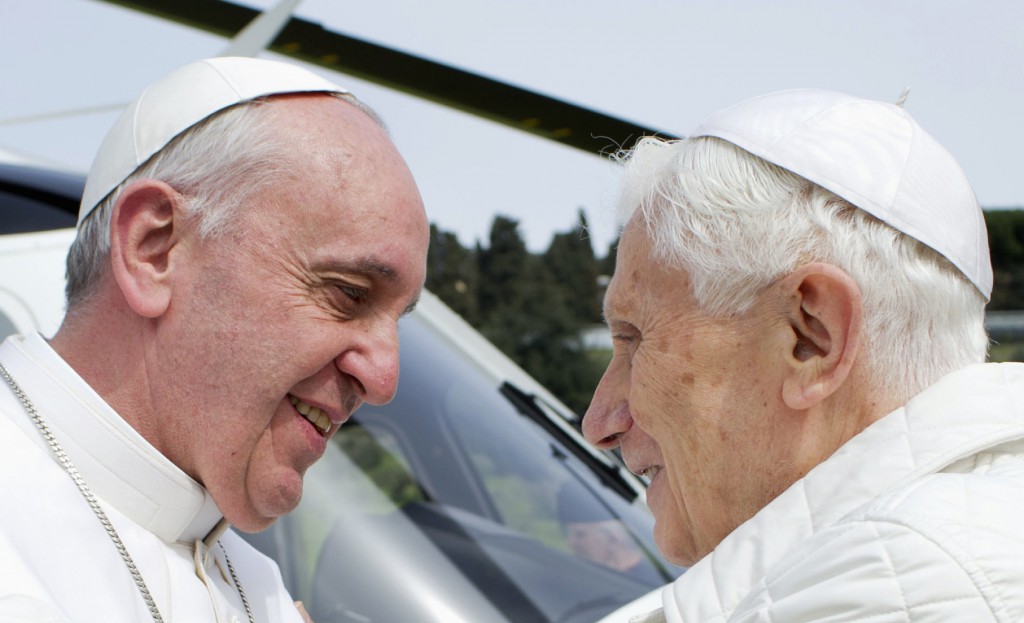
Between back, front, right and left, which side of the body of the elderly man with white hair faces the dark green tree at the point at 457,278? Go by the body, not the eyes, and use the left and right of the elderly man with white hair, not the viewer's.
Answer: right

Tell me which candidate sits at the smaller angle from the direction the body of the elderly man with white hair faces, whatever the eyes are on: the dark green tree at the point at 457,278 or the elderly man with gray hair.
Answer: the elderly man with gray hair

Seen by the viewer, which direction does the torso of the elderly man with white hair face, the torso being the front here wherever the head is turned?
to the viewer's left

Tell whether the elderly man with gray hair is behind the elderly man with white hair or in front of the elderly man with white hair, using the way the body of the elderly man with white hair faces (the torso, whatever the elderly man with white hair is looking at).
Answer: in front

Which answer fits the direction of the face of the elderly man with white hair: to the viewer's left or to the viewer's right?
to the viewer's left
